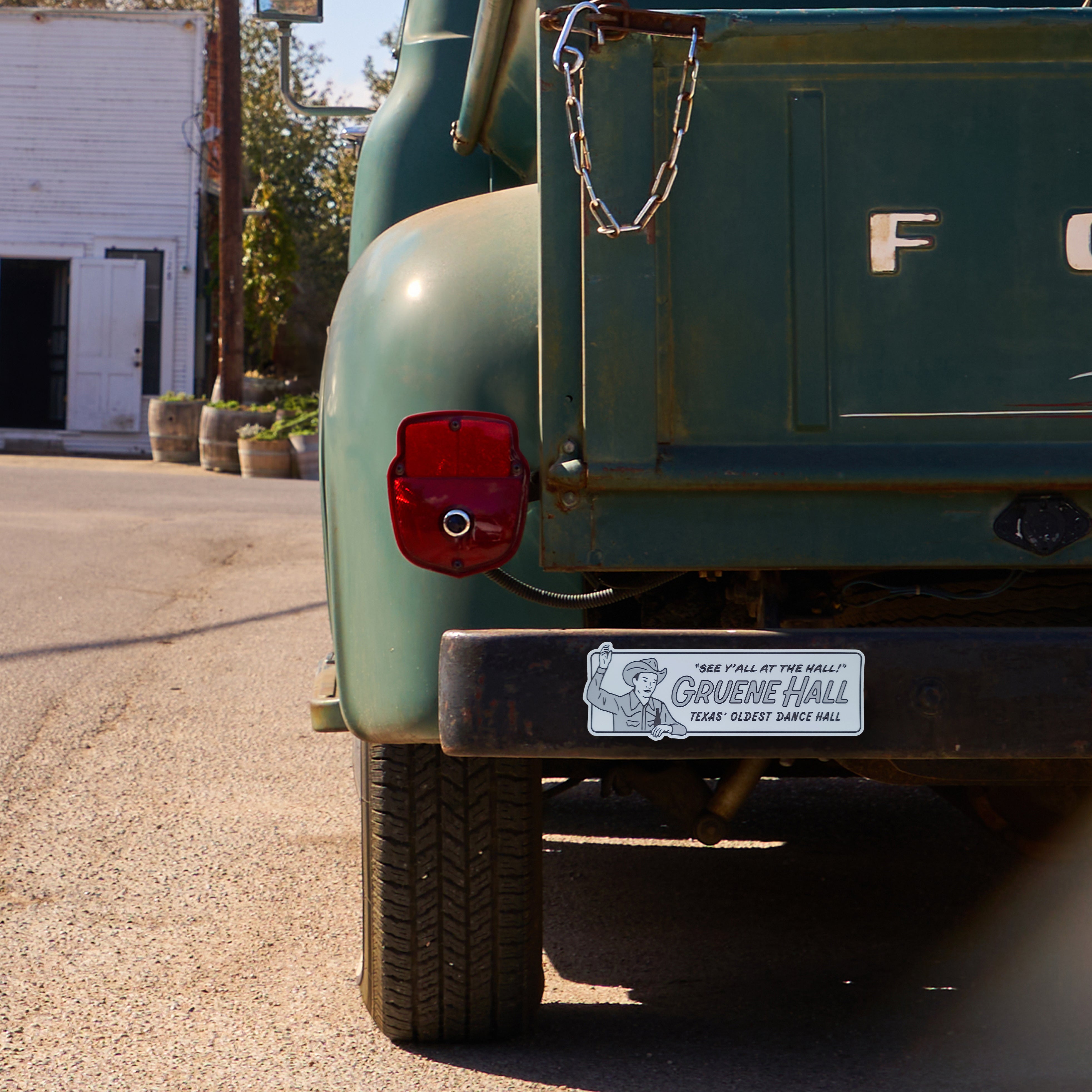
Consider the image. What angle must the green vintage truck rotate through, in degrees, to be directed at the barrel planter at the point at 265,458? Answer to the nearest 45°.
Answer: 0° — it already faces it

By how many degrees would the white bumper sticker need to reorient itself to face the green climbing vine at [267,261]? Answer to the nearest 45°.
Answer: approximately 180°

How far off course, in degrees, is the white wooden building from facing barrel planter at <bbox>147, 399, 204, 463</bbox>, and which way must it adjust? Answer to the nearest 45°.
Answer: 0° — it already faces it

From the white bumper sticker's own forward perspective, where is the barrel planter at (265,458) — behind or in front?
behind

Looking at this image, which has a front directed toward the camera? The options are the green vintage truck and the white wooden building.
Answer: the white wooden building

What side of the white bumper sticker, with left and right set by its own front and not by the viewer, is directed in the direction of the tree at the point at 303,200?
back

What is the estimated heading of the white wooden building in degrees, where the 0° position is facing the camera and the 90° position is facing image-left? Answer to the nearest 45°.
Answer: approximately 0°

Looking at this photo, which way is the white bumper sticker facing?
toward the camera

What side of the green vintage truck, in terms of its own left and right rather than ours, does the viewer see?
back
